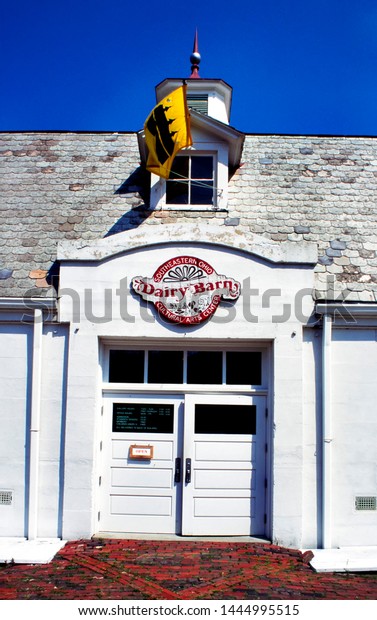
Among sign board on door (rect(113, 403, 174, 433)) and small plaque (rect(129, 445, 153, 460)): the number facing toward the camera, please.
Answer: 2

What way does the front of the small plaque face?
toward the camera

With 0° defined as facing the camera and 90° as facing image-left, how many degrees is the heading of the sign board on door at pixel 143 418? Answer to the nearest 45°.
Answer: approximately 0°

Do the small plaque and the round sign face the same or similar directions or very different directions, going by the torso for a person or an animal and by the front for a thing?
same or similar directions

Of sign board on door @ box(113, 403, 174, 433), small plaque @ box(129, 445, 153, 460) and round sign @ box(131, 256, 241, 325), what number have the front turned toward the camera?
3

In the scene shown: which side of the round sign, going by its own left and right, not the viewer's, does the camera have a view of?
front

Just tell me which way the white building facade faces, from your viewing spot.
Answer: facing the viewer

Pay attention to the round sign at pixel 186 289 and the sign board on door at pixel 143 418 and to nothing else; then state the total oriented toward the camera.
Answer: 2
